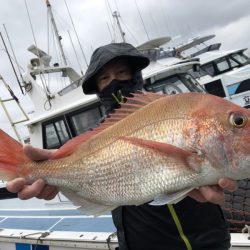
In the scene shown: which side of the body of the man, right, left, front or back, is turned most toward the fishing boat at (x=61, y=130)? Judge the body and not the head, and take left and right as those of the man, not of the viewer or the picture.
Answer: back

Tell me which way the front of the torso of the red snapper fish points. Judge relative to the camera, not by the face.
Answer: to the viewer's right

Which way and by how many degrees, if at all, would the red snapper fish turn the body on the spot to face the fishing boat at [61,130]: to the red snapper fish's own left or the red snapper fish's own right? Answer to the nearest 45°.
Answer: approximately 90° to the red snapper fish's own left
